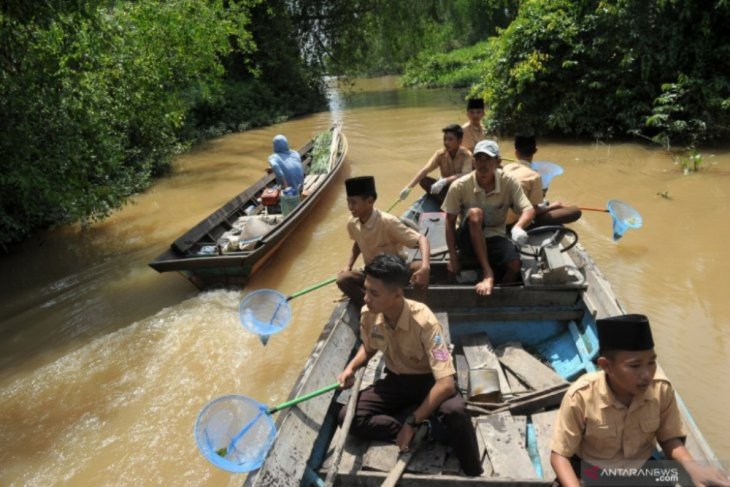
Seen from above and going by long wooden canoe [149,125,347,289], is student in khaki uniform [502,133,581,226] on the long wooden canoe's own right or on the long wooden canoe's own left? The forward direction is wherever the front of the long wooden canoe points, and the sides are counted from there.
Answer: on the long wooden canoe's own right

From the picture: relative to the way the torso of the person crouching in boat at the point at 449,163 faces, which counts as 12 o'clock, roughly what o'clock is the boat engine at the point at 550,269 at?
The boat engine is roughly at 10 o'clock from the person crouching in boat.

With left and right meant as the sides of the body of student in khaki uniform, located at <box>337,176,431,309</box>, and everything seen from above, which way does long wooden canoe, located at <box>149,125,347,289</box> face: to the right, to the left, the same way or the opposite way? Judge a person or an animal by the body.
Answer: the opposite way

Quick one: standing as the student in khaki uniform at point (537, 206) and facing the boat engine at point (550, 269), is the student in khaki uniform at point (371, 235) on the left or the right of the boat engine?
right

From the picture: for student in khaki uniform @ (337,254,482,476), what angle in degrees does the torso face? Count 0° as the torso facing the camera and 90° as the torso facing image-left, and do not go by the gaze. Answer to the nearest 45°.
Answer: approximately 45°

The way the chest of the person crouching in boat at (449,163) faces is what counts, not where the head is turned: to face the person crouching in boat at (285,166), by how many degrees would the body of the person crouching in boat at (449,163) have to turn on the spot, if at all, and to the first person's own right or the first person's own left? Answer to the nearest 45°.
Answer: approximately 90° to the first person's own right

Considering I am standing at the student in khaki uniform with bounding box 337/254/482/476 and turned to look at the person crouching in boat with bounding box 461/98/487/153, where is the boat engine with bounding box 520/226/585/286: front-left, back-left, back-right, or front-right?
front-right

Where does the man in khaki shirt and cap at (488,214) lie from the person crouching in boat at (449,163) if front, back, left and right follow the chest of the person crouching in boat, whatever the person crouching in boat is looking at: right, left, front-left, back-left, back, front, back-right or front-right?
front-left

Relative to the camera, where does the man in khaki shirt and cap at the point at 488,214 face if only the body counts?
toward the camera

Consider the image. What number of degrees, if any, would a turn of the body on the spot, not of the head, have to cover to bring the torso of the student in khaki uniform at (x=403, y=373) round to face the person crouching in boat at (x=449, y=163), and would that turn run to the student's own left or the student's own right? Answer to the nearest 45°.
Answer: approximately 135° to the student's own right

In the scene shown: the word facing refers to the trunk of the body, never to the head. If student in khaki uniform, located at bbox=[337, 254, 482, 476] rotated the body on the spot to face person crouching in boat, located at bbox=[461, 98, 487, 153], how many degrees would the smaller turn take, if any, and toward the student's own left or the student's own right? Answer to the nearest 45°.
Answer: approximately 135° to the student's own right

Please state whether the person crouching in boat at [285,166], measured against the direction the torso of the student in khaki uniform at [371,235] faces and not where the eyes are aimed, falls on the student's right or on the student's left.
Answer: on the student's right

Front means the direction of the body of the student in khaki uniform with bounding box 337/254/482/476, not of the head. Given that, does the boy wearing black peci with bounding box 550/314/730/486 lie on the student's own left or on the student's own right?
on the student's own left

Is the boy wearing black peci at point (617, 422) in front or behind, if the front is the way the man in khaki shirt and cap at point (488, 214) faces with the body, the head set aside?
in front

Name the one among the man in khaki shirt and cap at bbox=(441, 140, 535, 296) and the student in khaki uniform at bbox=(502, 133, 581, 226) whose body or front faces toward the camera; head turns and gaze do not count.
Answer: the man in khaki shirt and cap at bbox=(441, 140, 535, 296)
